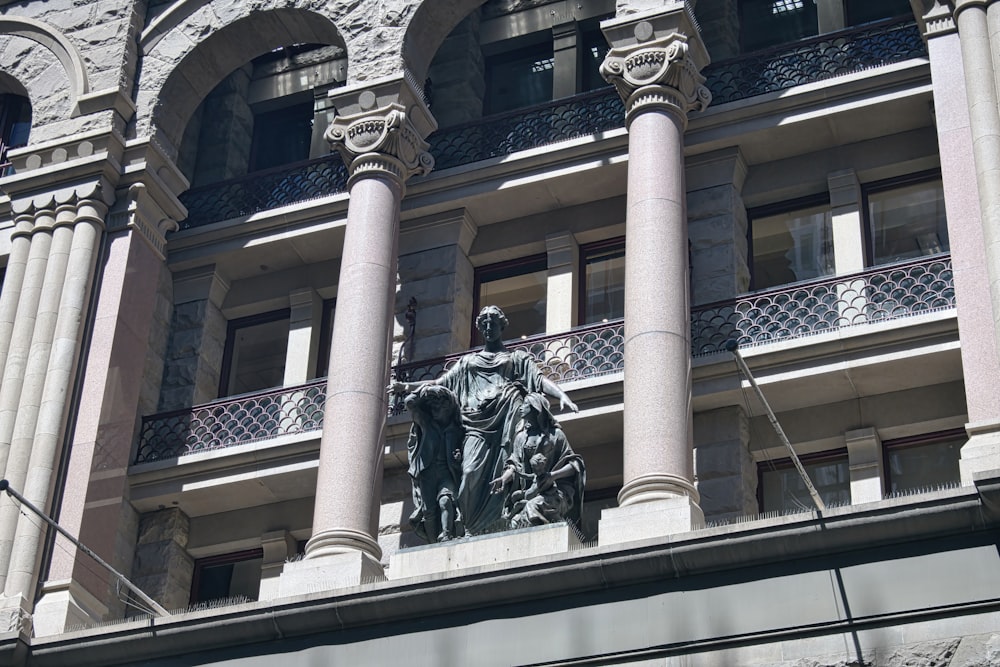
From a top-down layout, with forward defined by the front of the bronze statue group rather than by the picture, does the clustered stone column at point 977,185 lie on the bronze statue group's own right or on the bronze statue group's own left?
on the bronze statue group's own left

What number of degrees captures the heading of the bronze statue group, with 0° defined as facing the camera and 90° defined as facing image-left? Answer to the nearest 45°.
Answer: approximately 0°

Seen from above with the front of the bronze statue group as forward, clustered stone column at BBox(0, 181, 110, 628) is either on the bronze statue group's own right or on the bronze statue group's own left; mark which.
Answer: on the bronze statue group's own right
